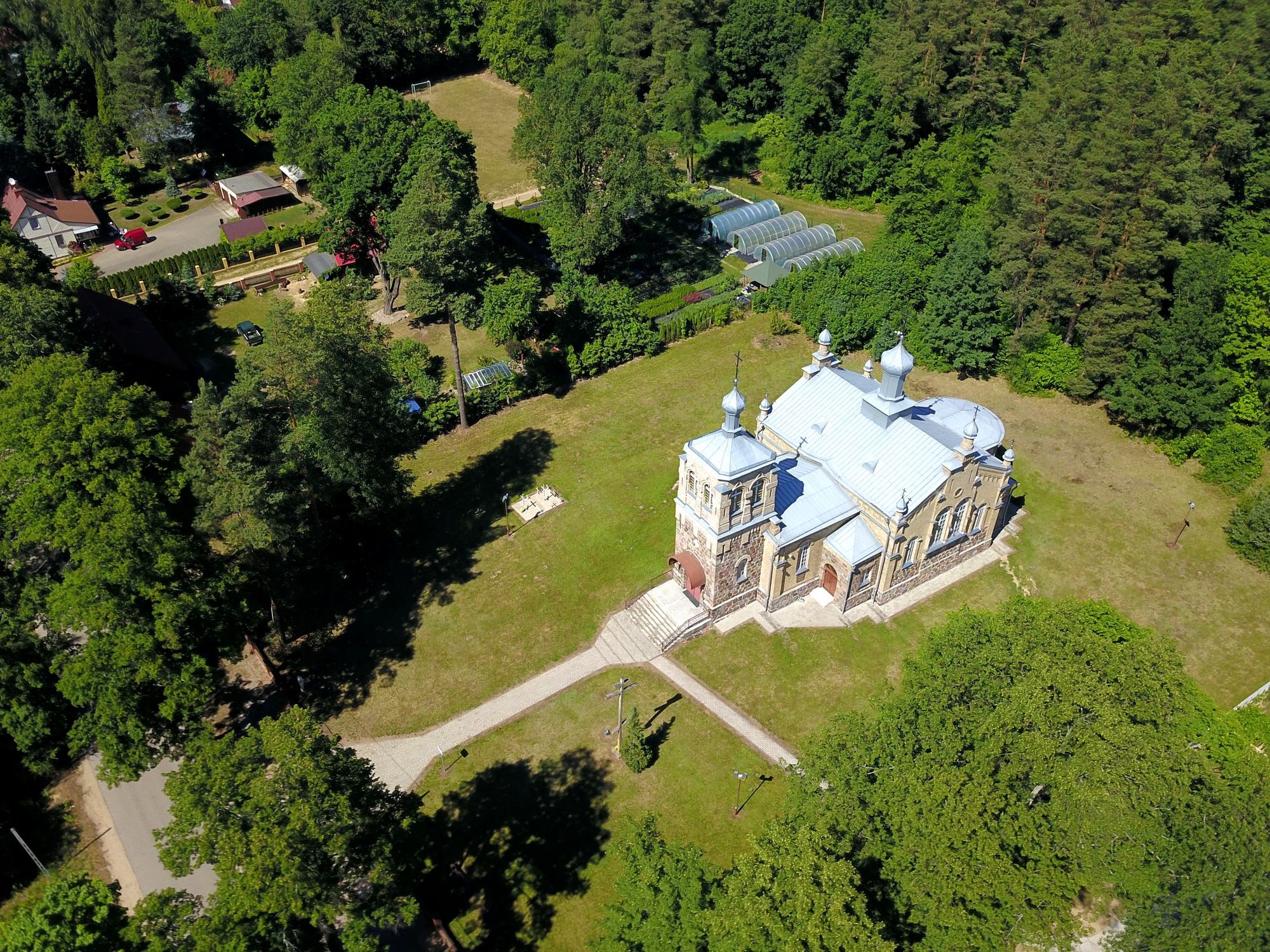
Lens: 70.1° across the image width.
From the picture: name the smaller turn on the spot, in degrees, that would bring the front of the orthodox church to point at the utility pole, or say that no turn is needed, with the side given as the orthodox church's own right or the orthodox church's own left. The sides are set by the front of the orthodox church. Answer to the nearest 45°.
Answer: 0° — it already faces it

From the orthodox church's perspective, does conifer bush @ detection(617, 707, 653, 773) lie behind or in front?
in front
